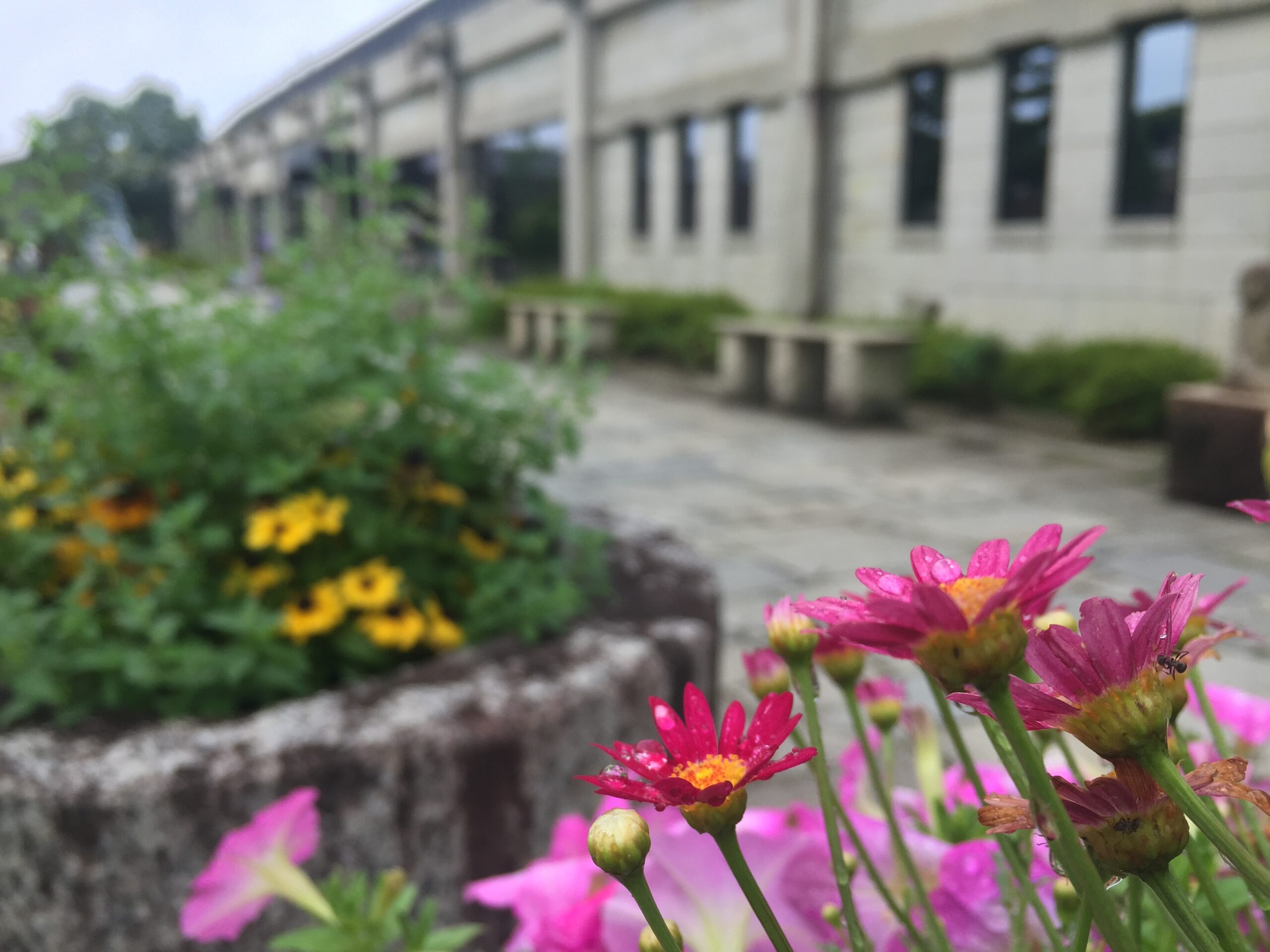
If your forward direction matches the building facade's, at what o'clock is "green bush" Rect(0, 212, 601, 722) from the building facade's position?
The green bush is roughly at 11 o'clock from the building facade.

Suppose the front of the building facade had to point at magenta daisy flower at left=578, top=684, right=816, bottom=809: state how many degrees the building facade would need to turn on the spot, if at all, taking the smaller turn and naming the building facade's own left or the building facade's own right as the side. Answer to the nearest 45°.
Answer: approximately 45° to the building facade's own left

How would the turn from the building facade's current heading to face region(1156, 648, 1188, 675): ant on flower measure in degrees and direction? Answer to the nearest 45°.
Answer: approximately 45° to its left

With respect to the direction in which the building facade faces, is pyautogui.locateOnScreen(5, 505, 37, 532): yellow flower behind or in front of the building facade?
in front

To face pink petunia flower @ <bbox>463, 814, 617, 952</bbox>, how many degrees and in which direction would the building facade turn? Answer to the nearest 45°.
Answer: approximately 45° to its left

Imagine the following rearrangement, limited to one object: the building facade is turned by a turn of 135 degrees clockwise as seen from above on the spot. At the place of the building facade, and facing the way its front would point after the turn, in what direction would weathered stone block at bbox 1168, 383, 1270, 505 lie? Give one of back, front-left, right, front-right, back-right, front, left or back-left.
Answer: back
